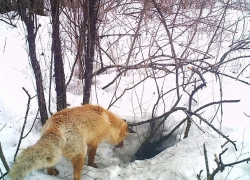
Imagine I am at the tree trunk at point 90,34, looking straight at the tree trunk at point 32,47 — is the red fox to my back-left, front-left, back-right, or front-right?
front-left

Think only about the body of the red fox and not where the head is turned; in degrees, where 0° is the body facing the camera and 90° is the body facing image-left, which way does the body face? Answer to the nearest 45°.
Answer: approximately 225°

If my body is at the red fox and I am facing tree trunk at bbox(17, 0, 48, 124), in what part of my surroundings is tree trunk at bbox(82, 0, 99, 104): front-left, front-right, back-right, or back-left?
front-right

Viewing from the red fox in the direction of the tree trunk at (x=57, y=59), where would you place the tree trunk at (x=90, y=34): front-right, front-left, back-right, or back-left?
front-right

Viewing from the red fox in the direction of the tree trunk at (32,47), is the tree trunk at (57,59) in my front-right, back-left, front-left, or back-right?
front-right
